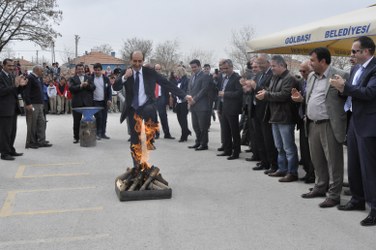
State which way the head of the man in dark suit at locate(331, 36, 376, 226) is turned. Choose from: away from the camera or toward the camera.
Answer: toward the camera

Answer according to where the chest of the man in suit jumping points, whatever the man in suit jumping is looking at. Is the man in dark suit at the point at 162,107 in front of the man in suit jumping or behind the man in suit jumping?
behind

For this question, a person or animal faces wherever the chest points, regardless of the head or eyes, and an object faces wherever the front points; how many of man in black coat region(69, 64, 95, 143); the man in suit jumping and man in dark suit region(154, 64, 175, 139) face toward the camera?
3

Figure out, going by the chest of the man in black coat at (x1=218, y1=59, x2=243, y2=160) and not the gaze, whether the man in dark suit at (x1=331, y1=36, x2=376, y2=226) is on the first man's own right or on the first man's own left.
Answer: on the first man's own left

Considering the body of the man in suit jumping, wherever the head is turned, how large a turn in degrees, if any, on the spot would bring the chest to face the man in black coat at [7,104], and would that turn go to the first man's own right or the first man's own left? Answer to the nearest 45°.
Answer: approximately 135° to the first man's own right

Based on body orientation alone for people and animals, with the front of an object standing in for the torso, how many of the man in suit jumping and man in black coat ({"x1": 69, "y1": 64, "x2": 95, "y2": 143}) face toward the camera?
2

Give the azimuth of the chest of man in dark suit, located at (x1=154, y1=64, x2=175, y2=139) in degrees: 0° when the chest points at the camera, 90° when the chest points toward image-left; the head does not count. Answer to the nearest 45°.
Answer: approximately 0°

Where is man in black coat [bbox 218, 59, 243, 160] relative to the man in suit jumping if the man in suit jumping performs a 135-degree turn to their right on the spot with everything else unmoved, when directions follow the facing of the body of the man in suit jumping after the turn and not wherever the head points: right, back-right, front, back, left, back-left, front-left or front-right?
right

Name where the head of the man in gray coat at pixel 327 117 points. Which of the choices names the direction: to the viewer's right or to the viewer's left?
to the viewer's left

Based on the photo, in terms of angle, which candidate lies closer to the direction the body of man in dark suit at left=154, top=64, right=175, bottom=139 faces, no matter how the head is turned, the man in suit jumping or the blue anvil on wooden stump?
the man in suit jumping

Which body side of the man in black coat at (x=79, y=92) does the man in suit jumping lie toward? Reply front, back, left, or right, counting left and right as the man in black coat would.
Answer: front

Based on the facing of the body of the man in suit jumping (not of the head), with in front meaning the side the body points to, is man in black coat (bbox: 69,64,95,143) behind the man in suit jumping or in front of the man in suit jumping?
behind

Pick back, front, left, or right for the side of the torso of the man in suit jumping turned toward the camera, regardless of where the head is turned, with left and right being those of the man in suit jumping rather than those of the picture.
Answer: front

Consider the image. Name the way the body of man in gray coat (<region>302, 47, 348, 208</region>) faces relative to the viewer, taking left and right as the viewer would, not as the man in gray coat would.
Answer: facing the viewer and to the left of the viewer
